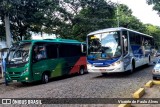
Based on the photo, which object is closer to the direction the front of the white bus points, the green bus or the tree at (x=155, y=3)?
the green bus

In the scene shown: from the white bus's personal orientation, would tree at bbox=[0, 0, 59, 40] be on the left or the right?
on its right

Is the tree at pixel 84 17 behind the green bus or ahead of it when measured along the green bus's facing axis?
behind

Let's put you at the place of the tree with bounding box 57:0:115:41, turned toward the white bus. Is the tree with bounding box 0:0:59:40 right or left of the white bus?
right

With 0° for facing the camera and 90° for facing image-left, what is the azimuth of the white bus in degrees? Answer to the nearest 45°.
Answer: approximately 45°

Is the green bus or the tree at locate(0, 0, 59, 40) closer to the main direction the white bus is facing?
the green bus

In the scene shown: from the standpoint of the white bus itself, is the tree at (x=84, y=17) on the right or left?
on its right

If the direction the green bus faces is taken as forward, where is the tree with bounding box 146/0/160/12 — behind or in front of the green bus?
behind
